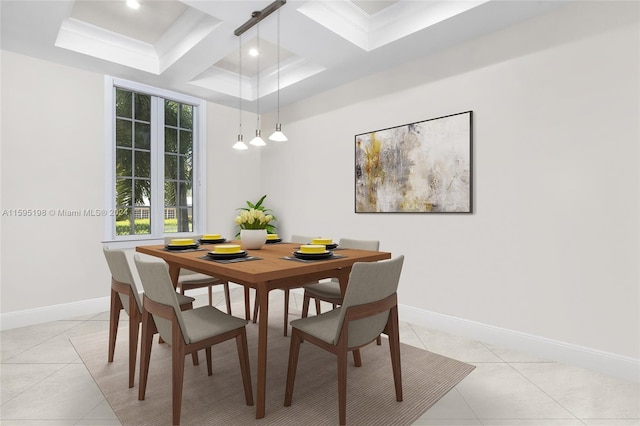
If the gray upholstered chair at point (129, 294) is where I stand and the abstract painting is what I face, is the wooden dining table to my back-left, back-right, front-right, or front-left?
front-right

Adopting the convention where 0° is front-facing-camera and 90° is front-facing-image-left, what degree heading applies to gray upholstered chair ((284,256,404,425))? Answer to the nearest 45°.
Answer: approximately 135°

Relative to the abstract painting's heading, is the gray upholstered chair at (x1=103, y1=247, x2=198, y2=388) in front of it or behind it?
in front

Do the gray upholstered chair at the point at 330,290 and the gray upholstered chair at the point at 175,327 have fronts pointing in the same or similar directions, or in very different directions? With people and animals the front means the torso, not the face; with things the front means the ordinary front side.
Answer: very different directions

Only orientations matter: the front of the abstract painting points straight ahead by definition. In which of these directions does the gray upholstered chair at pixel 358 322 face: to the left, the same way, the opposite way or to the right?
to the right

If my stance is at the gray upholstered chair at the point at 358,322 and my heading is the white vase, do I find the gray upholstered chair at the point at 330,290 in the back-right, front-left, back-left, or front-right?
front-right

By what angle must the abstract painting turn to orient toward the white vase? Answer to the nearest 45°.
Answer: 0° — it already faces it

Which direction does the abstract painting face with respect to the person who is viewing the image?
facing the viewer and to the left of the viewer

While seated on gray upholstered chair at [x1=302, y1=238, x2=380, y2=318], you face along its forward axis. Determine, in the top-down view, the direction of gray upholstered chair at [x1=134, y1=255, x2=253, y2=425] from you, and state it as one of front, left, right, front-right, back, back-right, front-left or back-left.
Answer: front

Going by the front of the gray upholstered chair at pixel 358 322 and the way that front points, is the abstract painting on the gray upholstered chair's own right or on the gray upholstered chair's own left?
on the gray upholstered chair's own right

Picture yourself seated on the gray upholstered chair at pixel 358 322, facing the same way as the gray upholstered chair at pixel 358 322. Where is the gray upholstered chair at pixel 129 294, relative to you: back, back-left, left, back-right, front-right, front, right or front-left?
front-left

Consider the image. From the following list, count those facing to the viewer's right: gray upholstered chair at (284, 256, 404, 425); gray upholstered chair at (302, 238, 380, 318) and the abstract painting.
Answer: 0

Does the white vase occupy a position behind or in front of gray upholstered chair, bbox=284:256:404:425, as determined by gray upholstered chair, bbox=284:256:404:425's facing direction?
in front

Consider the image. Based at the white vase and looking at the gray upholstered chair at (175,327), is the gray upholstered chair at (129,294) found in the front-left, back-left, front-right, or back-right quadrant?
front-right

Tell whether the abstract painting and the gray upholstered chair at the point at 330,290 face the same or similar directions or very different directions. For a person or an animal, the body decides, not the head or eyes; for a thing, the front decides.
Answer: same or similar directions

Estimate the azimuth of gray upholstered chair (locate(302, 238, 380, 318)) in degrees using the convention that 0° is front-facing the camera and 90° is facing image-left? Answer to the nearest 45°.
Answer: approximately 45°
